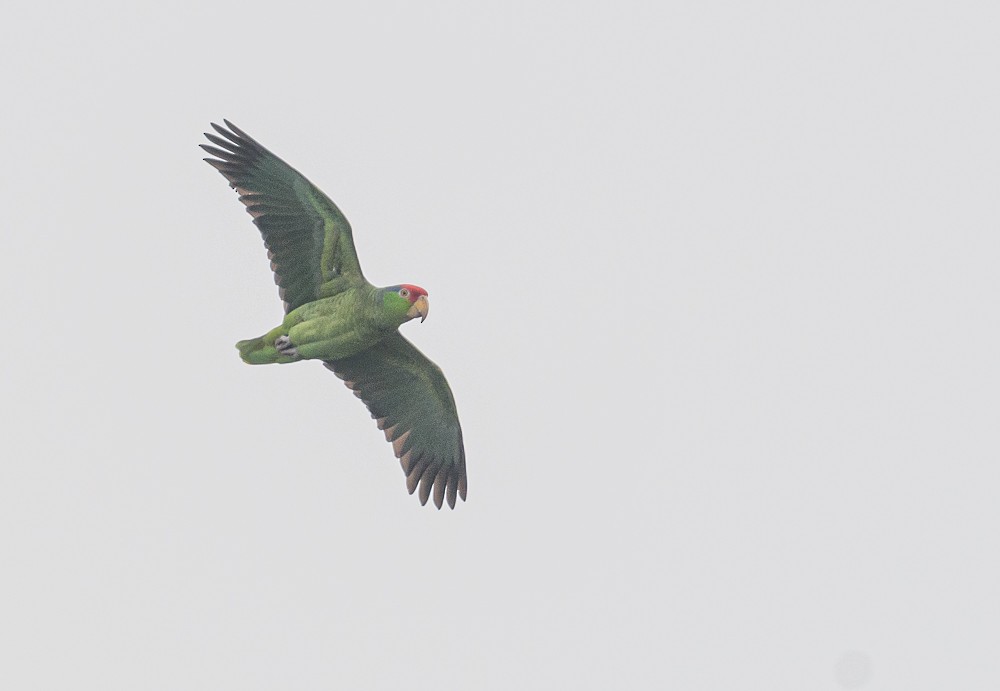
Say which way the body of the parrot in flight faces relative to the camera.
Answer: to the viewer's right
